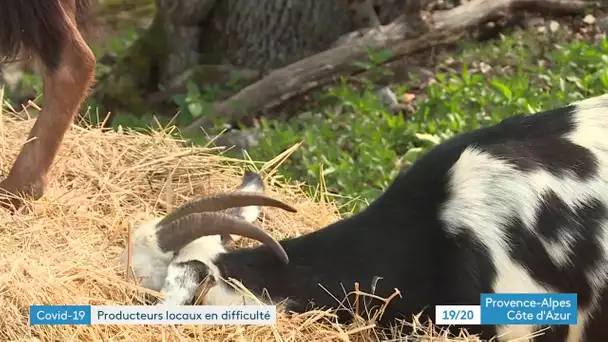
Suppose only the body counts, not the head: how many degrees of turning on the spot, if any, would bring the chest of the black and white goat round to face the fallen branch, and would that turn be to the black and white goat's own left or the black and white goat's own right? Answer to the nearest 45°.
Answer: approximately 90° to the black and white goat's own right

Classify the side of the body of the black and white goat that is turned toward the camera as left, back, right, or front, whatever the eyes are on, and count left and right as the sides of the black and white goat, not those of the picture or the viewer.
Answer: left

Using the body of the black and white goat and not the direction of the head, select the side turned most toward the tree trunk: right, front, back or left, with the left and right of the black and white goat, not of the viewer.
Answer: right
